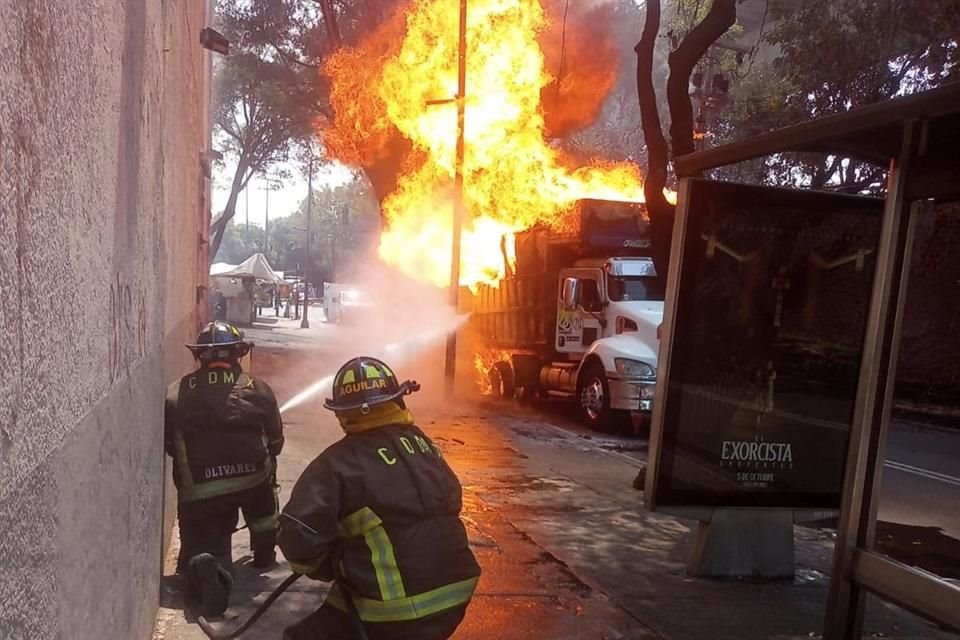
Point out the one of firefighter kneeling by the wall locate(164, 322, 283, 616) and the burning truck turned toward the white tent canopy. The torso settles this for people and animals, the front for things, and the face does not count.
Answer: the firefighter kneeling by the wall

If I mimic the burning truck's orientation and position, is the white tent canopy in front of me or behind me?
behind

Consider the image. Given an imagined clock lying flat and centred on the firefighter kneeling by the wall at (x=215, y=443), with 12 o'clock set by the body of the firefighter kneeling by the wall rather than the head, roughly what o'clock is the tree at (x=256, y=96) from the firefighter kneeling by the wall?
The tree is roughly at 12 o'clock from the firefighter kneeling by the wall.

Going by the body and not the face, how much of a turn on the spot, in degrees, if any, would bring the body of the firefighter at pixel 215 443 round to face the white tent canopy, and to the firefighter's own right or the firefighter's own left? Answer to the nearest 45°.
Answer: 0° — they already face it

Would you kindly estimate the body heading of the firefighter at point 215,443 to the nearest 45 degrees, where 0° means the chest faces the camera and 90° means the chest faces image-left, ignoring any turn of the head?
approximately 180°

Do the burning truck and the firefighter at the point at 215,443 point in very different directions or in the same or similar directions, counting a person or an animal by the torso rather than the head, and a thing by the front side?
very different directions

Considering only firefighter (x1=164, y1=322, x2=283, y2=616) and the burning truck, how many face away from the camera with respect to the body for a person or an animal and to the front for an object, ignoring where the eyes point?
1

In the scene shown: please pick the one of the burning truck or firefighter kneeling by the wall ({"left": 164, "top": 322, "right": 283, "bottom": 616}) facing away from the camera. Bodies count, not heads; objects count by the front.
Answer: the firefighter kneeling by the wall

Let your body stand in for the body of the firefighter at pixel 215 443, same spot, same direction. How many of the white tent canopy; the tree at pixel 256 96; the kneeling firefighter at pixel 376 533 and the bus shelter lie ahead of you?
2

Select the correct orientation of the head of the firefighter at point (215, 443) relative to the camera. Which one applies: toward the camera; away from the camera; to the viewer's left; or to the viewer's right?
away from the camera

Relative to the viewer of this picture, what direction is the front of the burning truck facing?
facing the viewer and to the right of the viewer

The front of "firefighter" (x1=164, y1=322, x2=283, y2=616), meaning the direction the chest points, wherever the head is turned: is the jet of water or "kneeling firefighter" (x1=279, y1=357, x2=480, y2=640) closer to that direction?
the jet of water

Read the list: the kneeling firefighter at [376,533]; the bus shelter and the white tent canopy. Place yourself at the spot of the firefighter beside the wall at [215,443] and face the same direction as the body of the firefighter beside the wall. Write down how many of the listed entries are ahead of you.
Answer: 1
